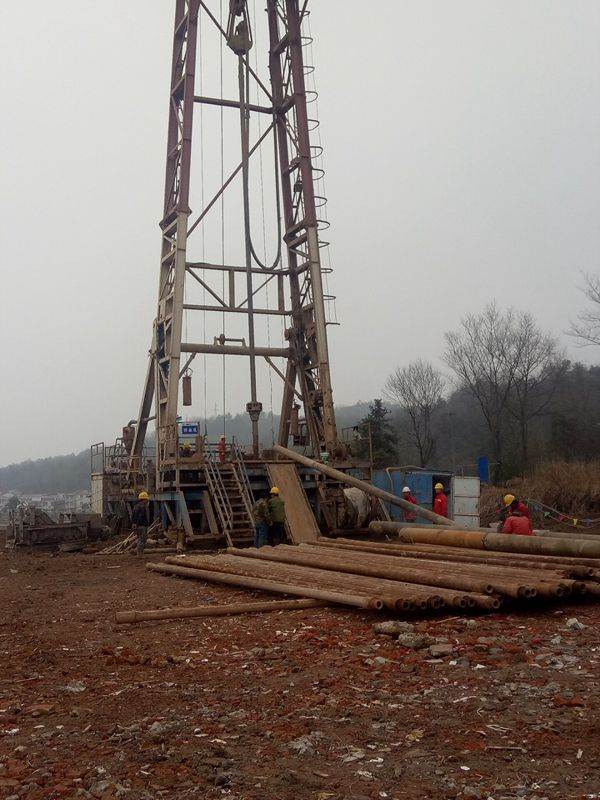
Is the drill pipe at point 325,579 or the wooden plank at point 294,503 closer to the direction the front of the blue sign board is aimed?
the drill pipe

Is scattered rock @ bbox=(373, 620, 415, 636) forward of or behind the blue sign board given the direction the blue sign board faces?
forward

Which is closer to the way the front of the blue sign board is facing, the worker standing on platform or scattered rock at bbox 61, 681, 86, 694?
the scattered rock

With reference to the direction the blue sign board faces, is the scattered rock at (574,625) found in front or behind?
in front

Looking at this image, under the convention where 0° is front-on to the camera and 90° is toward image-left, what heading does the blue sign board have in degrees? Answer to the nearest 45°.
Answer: approximately 0°

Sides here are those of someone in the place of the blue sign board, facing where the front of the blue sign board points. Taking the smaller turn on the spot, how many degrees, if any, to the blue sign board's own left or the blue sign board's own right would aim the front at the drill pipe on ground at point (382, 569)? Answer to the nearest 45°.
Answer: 0° — it already faces it

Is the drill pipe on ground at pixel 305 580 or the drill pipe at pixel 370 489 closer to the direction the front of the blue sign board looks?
the drill pipe on ground

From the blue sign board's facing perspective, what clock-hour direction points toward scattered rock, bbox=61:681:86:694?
The scattered rock is roughly at 12 o'clock from the blue sign board.

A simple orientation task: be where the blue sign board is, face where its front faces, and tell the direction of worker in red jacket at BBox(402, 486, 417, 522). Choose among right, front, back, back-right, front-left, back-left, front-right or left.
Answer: left

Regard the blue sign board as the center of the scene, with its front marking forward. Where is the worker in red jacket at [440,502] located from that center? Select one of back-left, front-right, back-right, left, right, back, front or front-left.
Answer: front-left

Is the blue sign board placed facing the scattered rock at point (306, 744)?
yes
